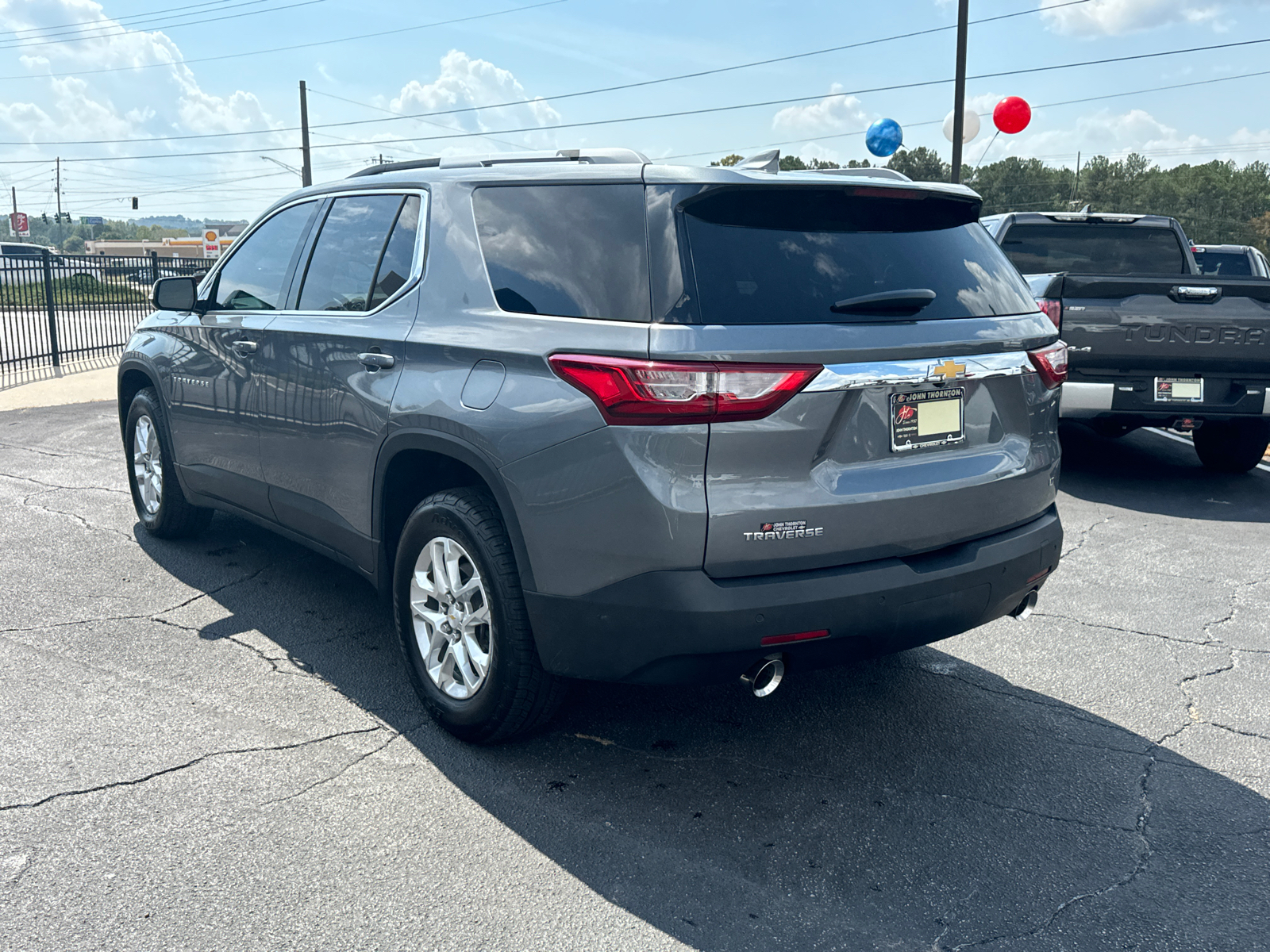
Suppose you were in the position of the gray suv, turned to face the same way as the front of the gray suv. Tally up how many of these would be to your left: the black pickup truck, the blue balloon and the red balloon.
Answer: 0

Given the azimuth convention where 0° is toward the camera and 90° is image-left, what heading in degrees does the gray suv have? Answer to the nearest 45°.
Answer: approximately 135°

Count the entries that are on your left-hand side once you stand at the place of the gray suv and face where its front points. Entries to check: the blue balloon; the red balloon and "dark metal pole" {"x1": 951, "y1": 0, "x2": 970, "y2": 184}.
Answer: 0

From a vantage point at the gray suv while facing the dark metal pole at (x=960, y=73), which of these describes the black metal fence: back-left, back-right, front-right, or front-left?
front-left

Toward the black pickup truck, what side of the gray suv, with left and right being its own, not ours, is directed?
right

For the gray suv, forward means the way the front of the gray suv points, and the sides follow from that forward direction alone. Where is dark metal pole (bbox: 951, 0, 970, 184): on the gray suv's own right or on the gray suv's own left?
on the gray suv's own right

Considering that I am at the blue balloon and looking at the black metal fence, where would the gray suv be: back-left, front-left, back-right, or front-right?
front-left

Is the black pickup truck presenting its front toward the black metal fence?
no

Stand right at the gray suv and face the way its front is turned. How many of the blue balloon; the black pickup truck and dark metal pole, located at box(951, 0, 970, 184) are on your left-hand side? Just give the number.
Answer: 0

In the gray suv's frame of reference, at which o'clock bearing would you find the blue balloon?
The blue balloon is roughly at 2 o'clock from the gray suv.

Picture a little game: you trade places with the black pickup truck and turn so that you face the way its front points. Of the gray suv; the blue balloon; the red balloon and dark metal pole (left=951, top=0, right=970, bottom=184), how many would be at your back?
1

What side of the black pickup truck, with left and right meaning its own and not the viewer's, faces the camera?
back

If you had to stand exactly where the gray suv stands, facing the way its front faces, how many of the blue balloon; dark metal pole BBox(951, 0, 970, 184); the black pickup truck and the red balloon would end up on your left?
0

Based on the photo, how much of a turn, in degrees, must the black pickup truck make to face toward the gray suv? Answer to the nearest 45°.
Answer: approximately 180°

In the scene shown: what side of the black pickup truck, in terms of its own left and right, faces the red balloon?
front

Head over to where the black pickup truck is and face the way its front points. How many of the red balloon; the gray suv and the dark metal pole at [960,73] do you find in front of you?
2

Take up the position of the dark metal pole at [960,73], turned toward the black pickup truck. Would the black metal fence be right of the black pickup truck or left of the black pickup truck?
right
